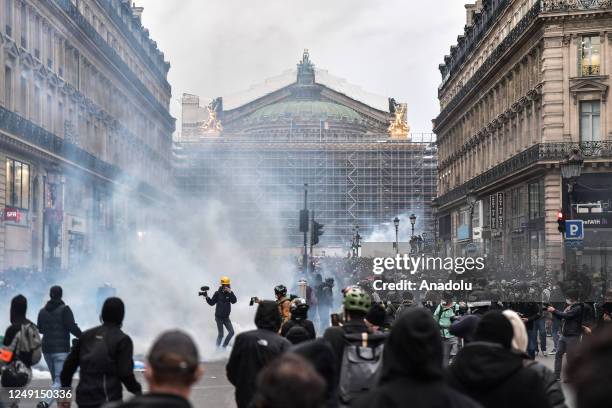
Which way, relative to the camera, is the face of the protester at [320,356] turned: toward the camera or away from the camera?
away from the camera

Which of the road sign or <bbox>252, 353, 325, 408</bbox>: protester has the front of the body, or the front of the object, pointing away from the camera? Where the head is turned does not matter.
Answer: the protester

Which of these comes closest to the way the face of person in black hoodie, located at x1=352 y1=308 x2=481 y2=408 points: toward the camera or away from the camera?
away from the camera

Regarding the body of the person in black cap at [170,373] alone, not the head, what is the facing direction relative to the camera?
away from the camera

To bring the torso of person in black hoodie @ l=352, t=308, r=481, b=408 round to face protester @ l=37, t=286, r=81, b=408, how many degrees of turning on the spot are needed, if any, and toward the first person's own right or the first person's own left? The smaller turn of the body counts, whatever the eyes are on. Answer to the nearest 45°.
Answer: approximately 45° to the first person's own left

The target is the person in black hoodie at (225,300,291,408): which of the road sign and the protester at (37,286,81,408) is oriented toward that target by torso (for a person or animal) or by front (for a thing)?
the road sign

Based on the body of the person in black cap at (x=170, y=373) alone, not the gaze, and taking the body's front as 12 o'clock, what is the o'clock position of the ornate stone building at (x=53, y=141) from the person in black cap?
The ornate stone building is roughly at 12 o'clock from the person in black cap.

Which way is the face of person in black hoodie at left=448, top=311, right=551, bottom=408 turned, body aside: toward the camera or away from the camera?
away from the camera

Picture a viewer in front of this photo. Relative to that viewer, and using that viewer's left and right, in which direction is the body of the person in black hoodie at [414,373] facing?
facing away from the viewer

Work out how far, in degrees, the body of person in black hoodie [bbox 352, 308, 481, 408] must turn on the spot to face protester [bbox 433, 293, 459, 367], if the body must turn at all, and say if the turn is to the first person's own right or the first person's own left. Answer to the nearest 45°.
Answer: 0° — they already face them

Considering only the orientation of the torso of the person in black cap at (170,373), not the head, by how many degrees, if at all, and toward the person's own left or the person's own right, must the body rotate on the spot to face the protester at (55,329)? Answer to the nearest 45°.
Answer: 0° — they already face them

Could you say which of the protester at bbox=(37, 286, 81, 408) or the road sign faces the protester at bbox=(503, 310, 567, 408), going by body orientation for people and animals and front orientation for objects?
the road sign
